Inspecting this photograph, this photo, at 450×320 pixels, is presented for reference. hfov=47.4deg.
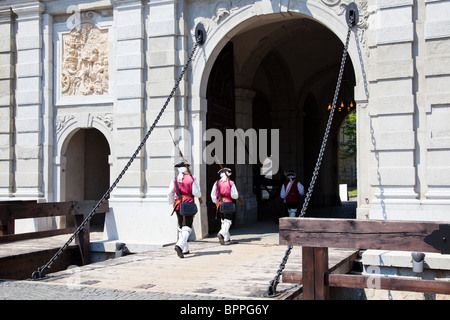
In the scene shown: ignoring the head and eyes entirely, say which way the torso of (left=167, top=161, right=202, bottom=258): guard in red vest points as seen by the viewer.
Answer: away from the camera

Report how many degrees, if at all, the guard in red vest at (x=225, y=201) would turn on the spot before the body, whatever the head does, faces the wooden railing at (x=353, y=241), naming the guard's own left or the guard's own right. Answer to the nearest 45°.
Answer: approximately 180°

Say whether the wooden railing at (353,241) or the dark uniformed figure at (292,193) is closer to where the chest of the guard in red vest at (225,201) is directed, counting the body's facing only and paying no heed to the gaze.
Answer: the dark uniformed figure

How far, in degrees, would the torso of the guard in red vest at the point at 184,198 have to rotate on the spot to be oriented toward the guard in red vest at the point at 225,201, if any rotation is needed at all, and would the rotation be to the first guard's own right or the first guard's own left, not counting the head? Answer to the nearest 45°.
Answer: approximately 45° to the first guard's own right

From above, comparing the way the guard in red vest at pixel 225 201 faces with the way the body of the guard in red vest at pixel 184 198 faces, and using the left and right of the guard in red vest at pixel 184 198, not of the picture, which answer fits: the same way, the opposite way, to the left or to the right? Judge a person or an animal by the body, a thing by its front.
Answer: the same way

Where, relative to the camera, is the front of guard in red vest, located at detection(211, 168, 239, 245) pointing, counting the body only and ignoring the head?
away from the camera

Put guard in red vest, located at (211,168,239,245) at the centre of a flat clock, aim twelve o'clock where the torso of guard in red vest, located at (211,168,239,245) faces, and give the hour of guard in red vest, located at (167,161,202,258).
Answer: guard in red vest, located at (167,161,202,258) is roughly at 7 o'clock from guard in red vest, located at (211,168,239,245).

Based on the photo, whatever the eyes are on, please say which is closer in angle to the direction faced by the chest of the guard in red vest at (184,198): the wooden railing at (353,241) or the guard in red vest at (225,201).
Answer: the guard in red vest

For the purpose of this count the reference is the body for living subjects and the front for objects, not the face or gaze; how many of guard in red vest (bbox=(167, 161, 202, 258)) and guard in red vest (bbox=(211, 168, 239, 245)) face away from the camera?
2

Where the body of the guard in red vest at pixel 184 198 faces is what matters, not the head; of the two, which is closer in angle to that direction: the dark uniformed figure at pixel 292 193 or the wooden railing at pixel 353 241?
the dark uniformed figure

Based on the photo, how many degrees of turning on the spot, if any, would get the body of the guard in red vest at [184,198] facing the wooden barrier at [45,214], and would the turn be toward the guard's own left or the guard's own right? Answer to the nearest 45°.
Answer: approximately 45° to the guard's own left
